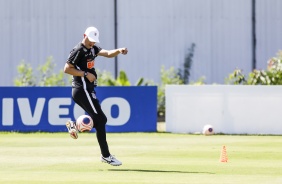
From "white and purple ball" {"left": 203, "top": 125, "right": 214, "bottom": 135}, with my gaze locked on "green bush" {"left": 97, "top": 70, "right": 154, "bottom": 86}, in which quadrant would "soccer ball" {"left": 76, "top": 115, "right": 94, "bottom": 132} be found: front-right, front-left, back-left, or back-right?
back-left

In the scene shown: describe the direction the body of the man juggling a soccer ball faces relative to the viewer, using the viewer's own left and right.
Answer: facing the viewer and to the right of the viewer

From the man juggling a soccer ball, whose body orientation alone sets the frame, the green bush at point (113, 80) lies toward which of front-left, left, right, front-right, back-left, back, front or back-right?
back-left

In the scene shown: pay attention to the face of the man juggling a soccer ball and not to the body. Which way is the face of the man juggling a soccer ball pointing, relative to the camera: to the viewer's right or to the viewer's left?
to the viewer's right

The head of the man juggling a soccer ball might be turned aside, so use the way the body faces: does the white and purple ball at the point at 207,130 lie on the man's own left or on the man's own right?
on the man's own left

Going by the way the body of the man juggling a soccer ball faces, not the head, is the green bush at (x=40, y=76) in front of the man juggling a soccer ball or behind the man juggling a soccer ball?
behind
